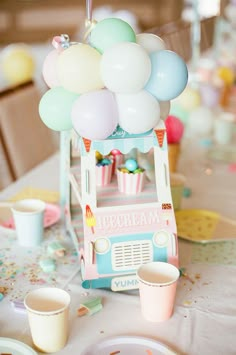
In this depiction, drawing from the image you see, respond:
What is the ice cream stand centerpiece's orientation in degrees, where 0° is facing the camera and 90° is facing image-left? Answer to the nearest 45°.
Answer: approximately 0°

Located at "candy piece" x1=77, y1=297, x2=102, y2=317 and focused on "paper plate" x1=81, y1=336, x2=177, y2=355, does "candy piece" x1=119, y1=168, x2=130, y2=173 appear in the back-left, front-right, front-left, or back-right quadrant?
back-left
